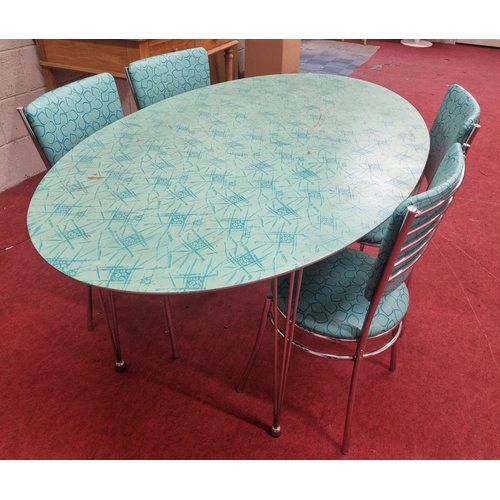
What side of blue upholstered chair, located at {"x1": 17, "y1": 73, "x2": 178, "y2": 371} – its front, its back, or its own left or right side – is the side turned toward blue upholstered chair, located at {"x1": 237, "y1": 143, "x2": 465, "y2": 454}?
front

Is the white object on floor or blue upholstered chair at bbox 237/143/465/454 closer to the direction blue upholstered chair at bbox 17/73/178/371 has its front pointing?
the blue upholstered chair

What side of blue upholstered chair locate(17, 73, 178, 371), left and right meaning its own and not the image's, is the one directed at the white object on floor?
left

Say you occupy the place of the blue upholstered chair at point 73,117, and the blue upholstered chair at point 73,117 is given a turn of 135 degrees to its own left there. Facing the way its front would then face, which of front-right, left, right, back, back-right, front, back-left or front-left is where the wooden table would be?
front

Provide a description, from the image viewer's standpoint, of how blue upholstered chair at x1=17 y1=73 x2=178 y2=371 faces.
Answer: facing the viewer and to the right of the viewer
